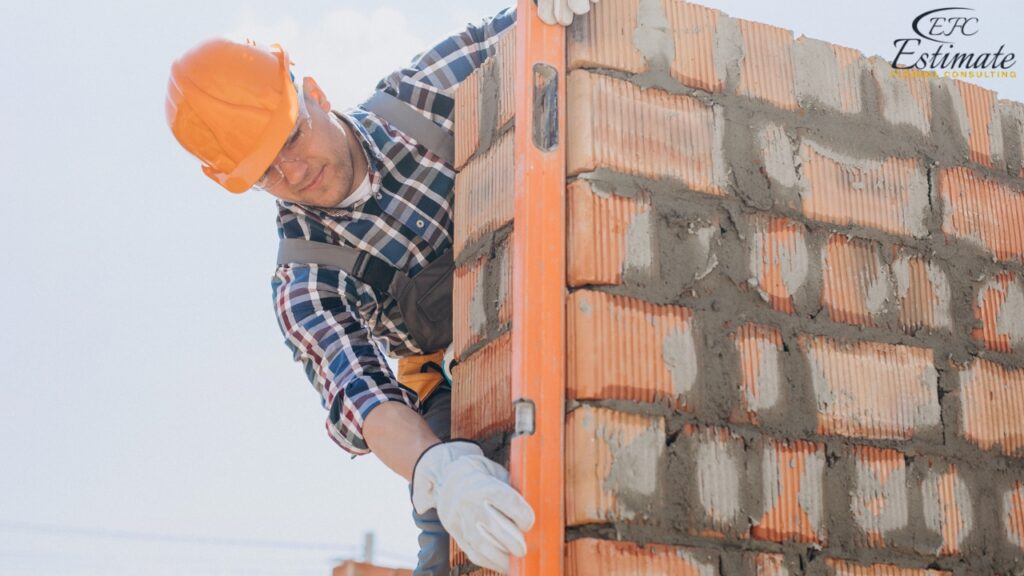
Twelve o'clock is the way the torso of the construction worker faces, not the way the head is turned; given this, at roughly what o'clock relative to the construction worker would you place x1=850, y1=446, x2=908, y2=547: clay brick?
The clay brick is roughly at 10 o'clock from the construction worker.

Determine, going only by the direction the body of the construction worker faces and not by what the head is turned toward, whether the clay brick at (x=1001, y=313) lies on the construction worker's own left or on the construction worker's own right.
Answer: on the construction worker's own left

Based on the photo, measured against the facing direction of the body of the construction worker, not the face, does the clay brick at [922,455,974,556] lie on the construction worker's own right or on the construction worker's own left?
on the construction worker's own left

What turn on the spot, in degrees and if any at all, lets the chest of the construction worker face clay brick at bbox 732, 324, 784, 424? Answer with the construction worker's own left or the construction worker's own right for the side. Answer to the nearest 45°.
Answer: approximately 45° to the construction worker's own left

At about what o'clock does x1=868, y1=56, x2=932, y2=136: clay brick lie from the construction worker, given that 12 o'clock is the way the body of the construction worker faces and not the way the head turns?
The clay brick is roughly at 10 o'clock from the construction worker.

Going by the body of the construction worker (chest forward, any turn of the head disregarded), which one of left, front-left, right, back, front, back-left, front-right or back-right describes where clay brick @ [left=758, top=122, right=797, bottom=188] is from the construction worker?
front-left

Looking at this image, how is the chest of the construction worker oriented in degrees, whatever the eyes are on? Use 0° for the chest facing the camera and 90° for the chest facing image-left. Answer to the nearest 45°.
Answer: approximately 0°
